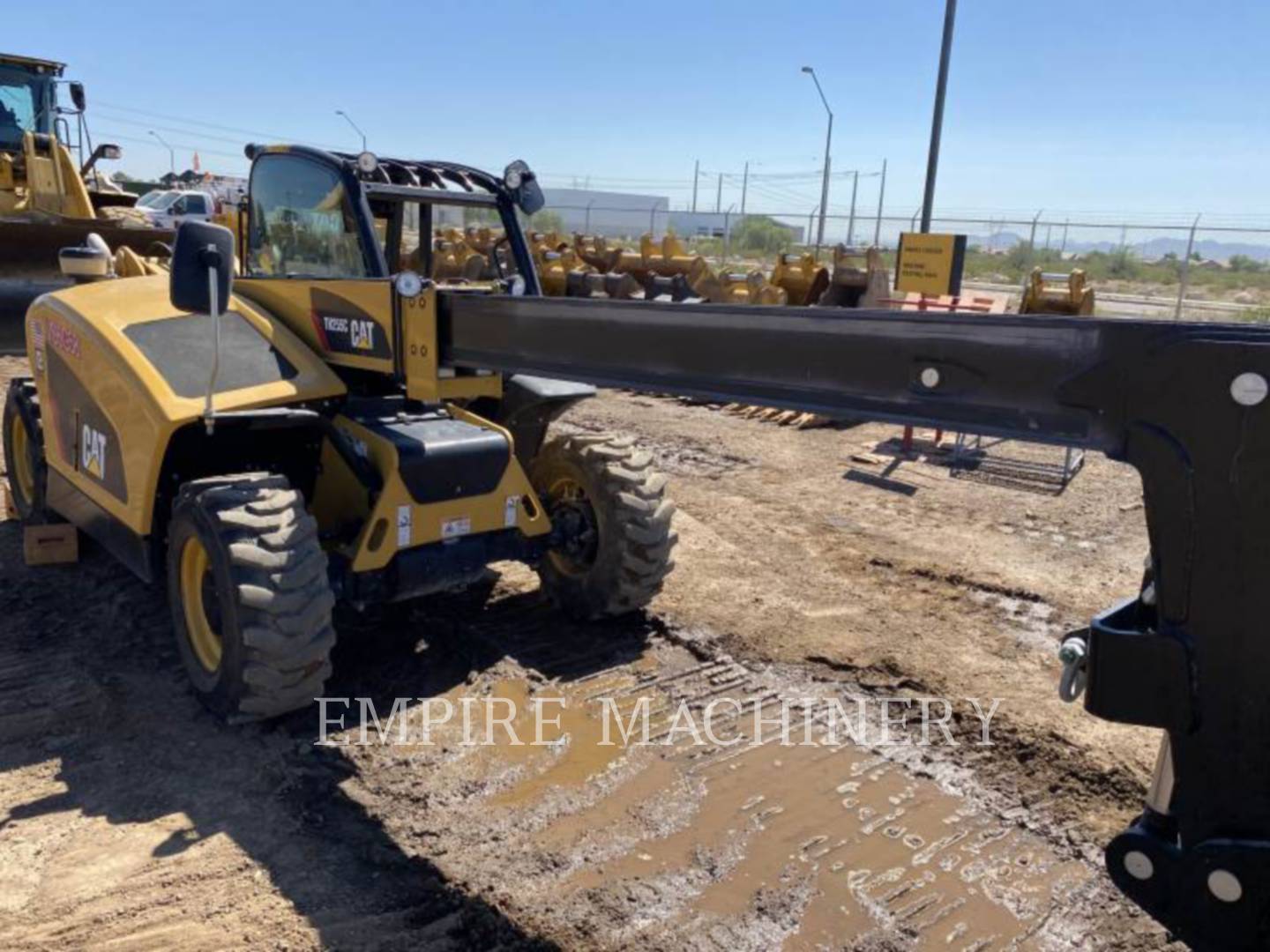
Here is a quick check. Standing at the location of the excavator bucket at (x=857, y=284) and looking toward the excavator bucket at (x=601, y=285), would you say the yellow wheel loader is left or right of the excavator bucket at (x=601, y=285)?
left

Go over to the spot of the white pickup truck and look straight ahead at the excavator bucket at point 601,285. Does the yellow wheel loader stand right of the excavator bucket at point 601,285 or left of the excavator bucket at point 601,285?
right

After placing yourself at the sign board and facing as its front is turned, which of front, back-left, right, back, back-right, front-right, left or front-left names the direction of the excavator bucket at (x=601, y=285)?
back-right

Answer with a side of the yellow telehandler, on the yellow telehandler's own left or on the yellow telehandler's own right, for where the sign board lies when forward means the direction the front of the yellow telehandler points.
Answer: on the yellow telehandler's own left

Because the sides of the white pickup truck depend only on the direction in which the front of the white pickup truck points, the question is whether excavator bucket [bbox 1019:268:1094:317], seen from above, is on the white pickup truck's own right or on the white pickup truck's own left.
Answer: on the white pickup truck's own left

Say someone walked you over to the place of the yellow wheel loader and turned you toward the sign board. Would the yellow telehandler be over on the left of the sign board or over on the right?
right

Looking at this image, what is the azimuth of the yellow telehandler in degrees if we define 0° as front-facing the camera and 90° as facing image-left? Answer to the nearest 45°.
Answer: approximately 315°

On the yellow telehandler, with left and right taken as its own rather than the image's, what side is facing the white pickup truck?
back
